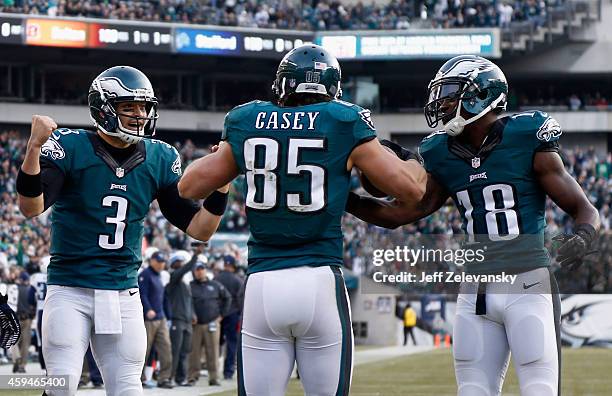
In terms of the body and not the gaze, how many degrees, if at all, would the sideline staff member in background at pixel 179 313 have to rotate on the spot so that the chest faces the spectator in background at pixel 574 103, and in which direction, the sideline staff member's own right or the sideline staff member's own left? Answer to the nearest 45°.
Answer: approximately 90° to the sideline staff member's own left

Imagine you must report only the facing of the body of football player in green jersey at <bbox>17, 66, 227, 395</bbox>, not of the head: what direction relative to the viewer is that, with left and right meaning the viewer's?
facing the viewer and to the right of the viewer

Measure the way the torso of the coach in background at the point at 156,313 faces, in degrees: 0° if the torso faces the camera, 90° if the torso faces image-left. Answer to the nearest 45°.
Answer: approximately 315°

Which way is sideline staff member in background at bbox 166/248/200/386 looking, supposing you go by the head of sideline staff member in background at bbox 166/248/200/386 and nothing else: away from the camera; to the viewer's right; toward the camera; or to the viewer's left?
toward the camera

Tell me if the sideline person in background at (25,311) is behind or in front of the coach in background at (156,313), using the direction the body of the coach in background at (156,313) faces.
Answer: behind

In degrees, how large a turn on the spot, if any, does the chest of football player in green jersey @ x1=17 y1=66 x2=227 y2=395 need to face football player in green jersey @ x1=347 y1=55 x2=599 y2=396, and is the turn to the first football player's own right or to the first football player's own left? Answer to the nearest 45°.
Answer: approximately 45° to the first football player's own left

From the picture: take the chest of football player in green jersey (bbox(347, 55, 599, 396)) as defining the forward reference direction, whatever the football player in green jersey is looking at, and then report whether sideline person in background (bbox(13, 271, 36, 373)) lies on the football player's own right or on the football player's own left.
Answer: on the football player's own right

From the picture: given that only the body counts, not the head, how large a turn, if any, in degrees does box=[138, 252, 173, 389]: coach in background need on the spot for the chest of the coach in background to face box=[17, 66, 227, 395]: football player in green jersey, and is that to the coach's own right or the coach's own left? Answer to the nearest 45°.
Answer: approximately 45° to the coach's own right

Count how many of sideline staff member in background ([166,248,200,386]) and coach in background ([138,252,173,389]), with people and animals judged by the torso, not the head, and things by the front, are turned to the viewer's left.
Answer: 0

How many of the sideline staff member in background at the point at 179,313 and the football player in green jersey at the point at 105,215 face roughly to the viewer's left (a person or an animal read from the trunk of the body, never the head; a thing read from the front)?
0

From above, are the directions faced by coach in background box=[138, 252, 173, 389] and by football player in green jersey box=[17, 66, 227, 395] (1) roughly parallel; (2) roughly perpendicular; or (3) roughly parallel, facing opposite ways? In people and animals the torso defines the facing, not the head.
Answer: roughly parallel

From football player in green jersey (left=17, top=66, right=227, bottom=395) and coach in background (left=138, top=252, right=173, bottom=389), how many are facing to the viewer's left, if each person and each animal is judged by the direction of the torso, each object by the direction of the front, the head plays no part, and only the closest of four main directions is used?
0

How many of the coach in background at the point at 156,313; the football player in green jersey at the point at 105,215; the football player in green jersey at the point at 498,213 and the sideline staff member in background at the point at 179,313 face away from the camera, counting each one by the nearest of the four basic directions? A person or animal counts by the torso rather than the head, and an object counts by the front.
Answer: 0
